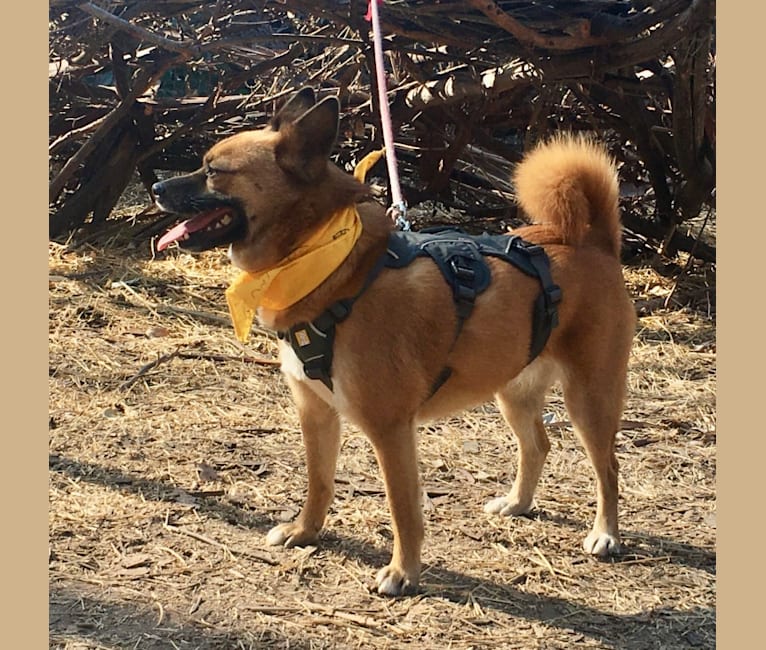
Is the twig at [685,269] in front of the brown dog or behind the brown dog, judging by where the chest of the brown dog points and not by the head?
behind

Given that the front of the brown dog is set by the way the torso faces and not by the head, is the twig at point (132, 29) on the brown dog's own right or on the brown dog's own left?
on the brown dog's own right

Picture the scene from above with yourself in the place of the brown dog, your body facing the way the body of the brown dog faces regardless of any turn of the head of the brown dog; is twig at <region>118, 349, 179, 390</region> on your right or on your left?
on your right

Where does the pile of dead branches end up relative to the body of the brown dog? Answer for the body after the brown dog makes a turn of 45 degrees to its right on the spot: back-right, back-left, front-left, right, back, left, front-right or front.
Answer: right

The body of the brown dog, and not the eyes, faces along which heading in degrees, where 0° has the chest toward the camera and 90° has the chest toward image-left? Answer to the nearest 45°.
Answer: approximately 45°

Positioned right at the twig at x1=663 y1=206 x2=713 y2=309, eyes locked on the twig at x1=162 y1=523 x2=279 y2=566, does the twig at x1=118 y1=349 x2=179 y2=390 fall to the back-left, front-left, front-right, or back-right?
front-right
